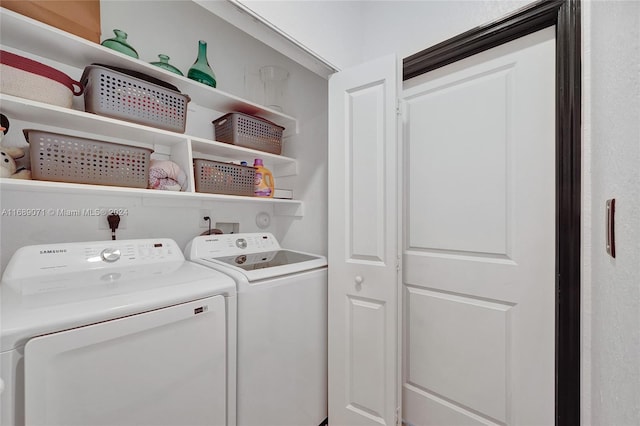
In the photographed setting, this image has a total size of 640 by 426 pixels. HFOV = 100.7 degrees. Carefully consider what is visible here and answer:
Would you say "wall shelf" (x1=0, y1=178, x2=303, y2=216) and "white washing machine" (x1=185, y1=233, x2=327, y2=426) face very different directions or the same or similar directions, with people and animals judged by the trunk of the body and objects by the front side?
same or similar directions

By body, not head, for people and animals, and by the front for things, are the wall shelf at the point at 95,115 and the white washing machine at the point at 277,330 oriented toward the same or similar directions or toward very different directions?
same or similar directions

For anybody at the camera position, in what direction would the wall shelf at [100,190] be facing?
facing the viewer and to the right of the viewer

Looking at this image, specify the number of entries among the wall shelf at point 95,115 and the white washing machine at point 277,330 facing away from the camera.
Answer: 0

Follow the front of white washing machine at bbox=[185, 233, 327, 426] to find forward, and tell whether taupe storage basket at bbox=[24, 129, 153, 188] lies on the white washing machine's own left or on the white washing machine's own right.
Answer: on the white washing machine's own right

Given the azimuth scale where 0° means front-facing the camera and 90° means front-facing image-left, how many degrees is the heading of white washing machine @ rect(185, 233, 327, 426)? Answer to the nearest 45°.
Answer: approximately 315°

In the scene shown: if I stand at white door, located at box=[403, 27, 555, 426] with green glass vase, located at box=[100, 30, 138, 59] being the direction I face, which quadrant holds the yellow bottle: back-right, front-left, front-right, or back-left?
front-right

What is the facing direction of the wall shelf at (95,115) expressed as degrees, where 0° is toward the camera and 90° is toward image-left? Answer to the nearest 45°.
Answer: approximately 315°
